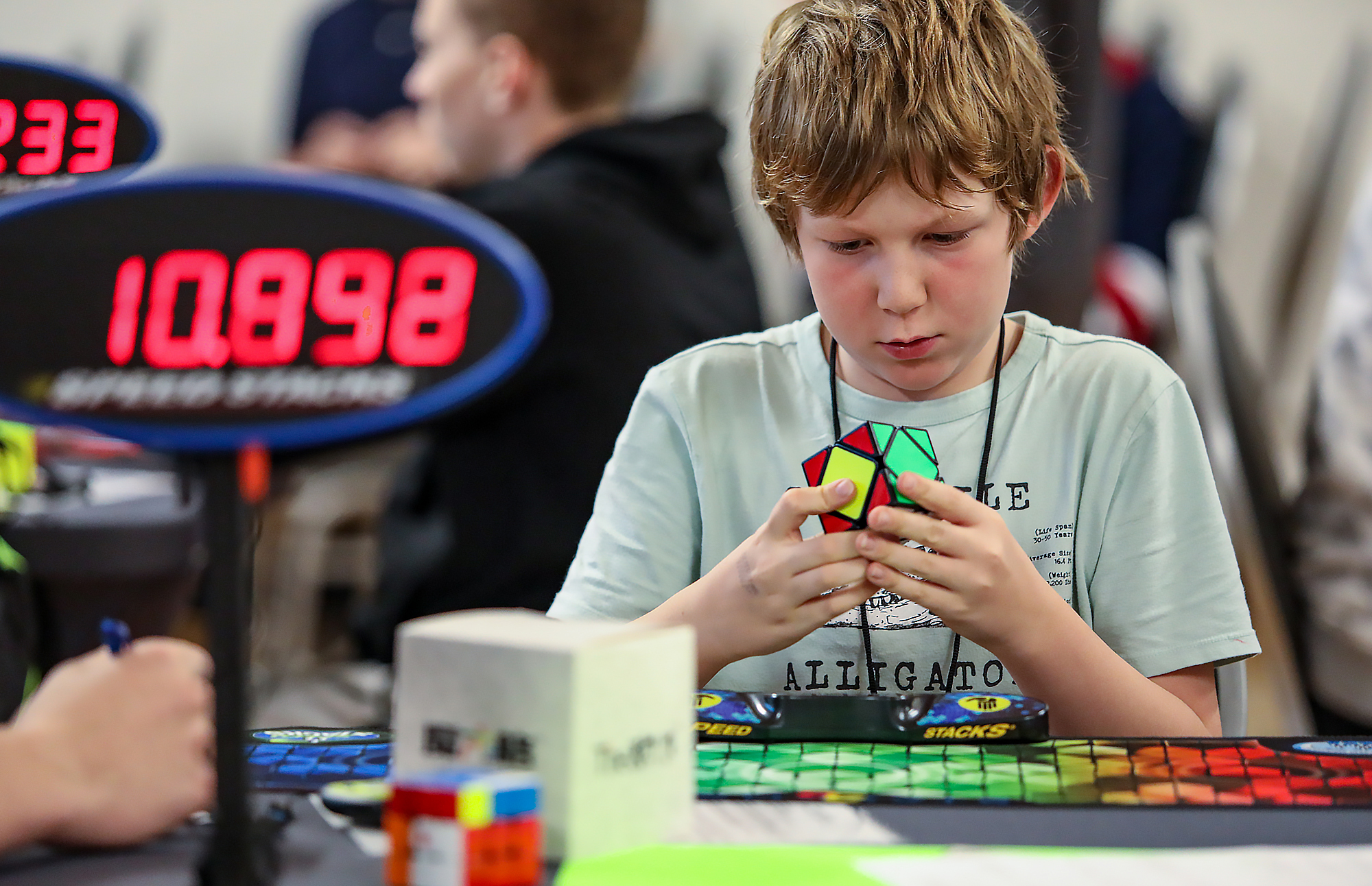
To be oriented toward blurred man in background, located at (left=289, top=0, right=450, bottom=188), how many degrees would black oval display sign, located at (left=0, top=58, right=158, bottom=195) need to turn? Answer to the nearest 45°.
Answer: approximately 180°

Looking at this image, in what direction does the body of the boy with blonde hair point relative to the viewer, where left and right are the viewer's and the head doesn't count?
facing the viewer

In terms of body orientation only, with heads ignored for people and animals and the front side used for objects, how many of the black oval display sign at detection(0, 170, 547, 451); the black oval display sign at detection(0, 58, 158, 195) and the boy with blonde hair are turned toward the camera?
3

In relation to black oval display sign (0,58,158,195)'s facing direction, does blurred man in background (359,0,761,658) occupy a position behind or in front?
behind

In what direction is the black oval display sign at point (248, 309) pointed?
toward the camera

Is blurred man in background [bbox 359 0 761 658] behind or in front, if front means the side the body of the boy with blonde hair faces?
behind

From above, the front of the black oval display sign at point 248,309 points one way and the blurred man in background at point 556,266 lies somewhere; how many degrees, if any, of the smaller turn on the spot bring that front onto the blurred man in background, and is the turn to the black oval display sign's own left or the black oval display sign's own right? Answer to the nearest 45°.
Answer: approximately 180°

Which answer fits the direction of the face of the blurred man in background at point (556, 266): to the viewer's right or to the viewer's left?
to the viewer's left

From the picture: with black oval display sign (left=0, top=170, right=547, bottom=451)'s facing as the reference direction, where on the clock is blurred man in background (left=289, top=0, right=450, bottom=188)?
The blurred man in background is roughly at 6 o'clock from the black oval display sign.
